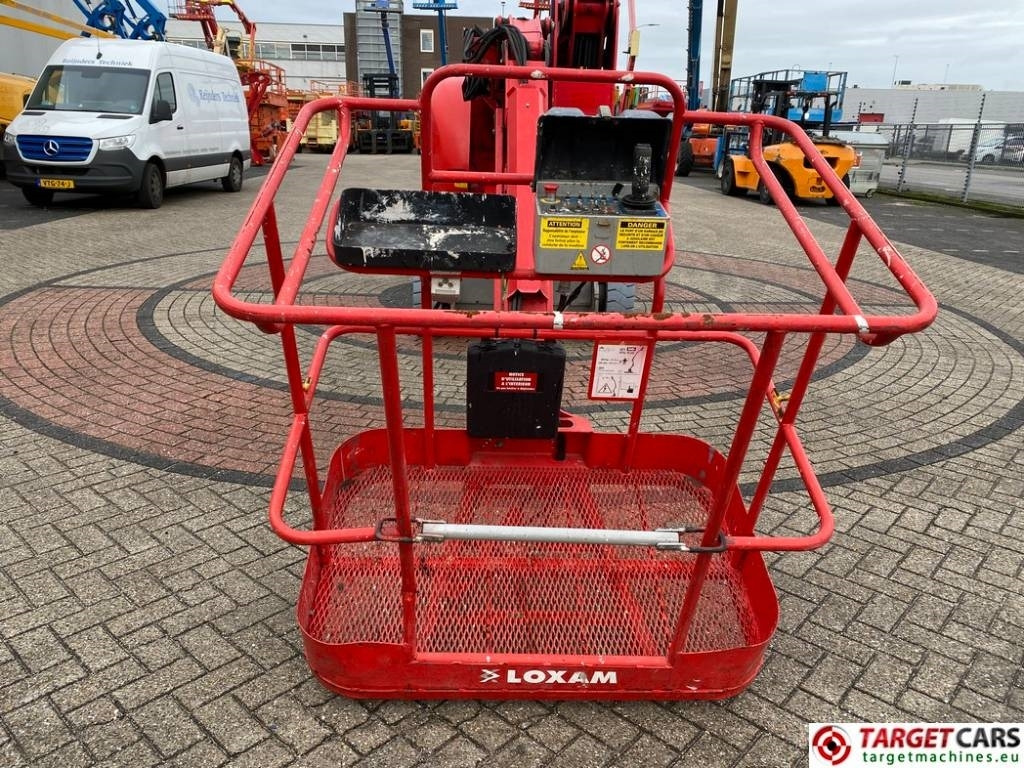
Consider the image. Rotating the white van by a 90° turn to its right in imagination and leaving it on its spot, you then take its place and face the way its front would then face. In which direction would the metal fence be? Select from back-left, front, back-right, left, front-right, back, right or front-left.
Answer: back-right

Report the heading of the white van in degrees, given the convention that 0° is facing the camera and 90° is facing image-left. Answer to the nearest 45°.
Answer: approximately 45°

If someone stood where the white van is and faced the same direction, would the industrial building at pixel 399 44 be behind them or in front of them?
behind

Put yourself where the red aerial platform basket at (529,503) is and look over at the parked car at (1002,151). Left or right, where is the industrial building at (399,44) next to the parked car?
left

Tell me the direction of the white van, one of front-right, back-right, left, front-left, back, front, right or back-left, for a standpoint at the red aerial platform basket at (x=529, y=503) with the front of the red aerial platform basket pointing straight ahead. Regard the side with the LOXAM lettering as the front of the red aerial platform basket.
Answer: back-right

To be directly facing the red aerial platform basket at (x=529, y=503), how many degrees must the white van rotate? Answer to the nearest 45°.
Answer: approximately 45° to its left

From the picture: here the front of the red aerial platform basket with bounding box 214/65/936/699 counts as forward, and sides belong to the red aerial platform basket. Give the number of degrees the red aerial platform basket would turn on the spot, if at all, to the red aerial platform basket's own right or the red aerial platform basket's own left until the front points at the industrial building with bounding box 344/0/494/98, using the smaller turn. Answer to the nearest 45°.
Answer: approximately 180°

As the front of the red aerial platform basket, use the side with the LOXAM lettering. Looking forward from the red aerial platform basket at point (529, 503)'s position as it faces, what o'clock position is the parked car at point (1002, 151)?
The parked car is roughly at 7 o'clock from the red aerial platform basket.

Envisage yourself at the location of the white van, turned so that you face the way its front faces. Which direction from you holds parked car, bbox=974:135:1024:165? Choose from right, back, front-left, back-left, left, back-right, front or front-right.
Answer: back-left

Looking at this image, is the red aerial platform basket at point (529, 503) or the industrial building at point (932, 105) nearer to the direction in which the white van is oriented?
the red aerial platform basket

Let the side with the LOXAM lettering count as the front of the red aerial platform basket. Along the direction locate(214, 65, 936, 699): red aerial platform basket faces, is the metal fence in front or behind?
behind
